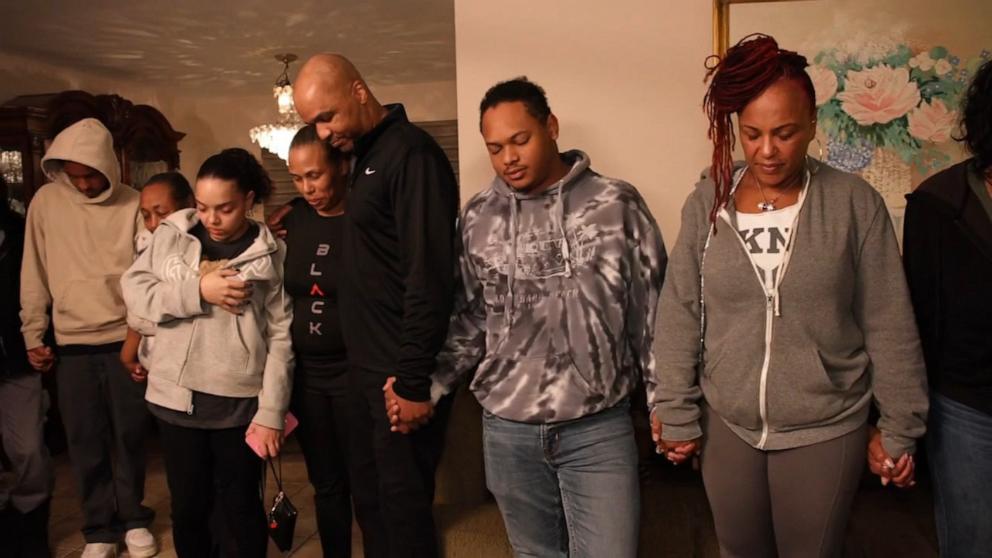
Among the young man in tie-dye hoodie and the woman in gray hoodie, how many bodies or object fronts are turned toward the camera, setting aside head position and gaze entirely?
2

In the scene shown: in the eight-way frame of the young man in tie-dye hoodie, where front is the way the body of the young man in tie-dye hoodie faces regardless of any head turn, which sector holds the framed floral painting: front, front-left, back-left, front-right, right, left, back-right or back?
back-left

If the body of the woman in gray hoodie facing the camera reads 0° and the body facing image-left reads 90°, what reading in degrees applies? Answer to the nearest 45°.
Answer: approximately 0°

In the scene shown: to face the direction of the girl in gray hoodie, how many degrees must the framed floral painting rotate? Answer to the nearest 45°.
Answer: approximately 45° to its right

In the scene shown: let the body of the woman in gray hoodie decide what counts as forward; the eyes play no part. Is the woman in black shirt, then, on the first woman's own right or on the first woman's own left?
on the first woman's own right

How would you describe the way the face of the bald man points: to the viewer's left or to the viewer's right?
to the viewer's left

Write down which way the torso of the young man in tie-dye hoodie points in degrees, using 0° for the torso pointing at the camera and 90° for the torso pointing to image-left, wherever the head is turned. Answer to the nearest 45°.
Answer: approximately 0°
